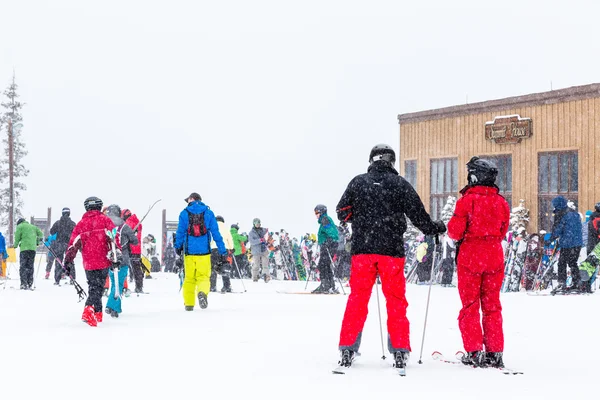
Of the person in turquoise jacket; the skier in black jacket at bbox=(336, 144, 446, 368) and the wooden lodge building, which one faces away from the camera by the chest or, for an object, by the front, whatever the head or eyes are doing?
the skier in black jacket

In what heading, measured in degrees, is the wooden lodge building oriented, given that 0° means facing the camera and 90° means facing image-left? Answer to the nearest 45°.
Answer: approximately 45°

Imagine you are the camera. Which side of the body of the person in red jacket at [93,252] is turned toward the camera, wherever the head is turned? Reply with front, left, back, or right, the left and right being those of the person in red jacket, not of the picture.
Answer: back

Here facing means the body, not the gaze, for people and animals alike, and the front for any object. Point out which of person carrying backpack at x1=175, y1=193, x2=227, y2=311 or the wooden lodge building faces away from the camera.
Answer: the person carrying backpack

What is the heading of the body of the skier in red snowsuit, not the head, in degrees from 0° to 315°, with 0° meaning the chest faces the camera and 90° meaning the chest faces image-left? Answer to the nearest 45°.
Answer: approximately 135°

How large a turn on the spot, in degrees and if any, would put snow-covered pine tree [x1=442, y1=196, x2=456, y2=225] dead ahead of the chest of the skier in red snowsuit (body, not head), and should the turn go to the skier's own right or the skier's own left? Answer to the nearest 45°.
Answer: approximately 45° to the skier's own right

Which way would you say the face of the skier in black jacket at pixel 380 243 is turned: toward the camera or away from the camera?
away from the camera

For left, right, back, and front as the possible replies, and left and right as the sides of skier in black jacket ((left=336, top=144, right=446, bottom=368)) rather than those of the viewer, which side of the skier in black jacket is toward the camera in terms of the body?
back

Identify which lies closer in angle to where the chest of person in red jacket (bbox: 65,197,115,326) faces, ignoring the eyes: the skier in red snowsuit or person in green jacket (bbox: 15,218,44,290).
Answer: the person in green jacket

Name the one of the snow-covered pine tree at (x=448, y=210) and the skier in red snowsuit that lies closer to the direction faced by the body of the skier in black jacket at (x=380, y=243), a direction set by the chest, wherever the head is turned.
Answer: the snow-covered pine tree
